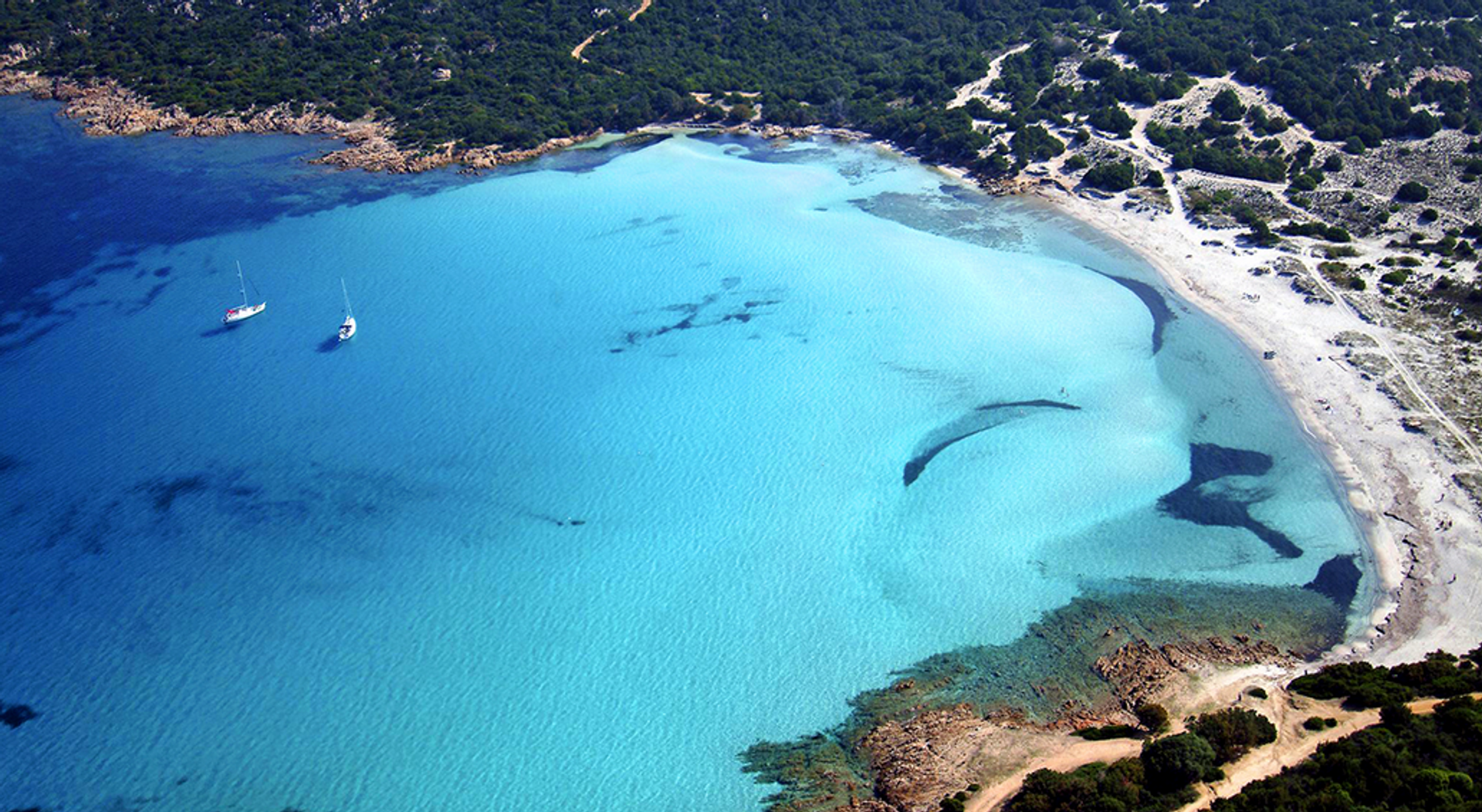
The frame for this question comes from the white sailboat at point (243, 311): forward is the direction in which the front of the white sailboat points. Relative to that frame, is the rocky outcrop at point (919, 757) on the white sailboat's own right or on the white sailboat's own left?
on the white sailboat's own right

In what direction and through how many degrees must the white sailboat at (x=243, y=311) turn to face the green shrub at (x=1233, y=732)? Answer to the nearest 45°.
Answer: approximately 90° to its right

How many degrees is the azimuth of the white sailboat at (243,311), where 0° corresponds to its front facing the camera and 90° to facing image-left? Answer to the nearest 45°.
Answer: approximately 225°

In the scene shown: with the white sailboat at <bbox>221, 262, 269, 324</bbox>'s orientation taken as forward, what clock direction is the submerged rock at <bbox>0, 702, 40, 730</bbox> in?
The submerged rock is roughly at 5 o'clock from the white sailboat.

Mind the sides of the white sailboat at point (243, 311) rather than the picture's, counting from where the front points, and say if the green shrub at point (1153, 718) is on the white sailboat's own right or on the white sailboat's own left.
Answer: on the white sailboat's own right

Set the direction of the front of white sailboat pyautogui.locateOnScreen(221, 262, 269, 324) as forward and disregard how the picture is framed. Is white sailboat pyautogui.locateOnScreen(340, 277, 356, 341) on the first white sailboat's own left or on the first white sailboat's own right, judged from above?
on the first white sailboat's own right

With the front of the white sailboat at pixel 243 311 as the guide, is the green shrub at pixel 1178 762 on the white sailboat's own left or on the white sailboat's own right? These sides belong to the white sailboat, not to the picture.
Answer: on the white sailboat's own right

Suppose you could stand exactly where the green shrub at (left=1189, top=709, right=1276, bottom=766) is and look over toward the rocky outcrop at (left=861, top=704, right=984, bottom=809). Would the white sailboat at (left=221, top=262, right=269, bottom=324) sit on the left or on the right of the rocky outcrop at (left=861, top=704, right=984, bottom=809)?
right

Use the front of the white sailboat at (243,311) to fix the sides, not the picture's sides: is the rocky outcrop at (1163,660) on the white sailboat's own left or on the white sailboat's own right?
on the white sailboat's own right
